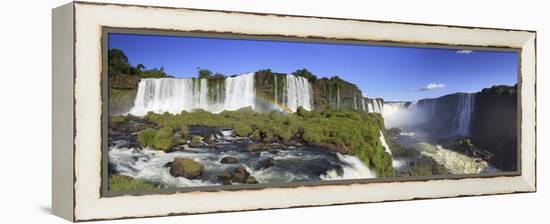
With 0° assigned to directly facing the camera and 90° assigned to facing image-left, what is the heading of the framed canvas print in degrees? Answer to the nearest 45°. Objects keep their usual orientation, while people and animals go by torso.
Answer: approximately 315°
